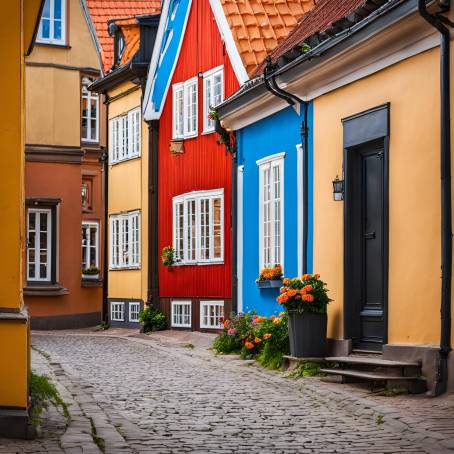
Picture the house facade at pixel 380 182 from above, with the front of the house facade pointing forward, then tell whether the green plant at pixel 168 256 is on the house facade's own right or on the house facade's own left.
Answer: on the house facade's own right

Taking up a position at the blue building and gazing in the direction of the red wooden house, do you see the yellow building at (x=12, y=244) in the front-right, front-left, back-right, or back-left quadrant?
back-left

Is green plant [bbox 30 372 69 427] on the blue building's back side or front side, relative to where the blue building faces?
on the front side

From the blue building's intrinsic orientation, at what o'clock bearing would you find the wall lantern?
The wall lantern is roughly at 10 o'clock from the blue building.

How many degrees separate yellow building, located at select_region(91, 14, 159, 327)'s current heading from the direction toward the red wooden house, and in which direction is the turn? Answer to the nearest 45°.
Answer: approximately 45° to its left

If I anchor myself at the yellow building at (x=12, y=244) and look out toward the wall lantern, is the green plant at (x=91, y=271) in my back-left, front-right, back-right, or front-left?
front-left

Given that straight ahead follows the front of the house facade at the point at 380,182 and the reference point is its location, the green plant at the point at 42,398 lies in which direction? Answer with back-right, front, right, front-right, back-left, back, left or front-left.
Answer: front

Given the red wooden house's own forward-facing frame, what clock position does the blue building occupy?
The blue building is roughly at 10 o'clock from the red wooden house.

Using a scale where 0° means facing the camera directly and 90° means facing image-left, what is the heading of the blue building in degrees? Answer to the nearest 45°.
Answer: approximately 45°

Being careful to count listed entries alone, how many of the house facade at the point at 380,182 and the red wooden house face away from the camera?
0
